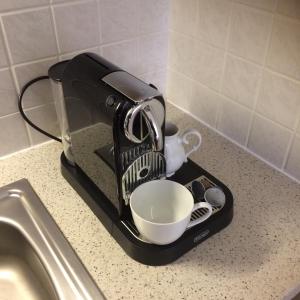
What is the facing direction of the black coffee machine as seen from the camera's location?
facing the viewer and to the right of the viewer
